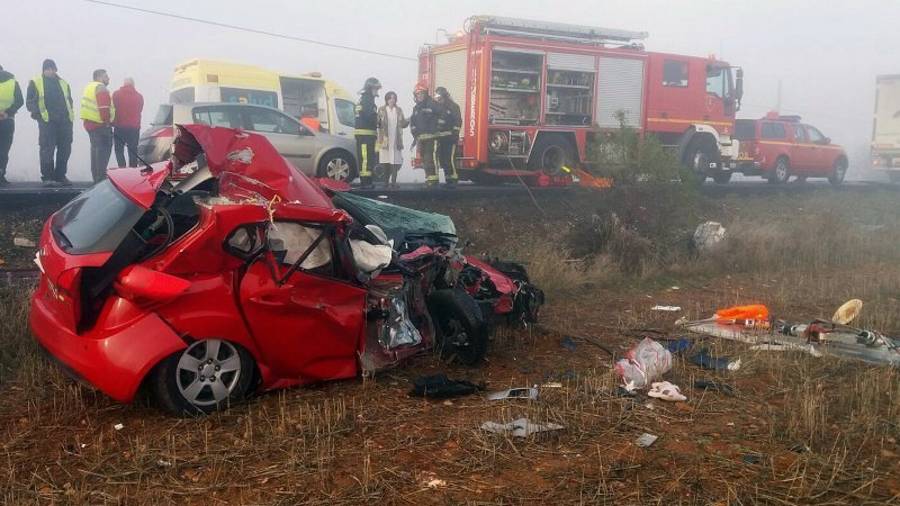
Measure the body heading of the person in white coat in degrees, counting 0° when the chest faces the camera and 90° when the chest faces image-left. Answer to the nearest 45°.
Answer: approximately 0°

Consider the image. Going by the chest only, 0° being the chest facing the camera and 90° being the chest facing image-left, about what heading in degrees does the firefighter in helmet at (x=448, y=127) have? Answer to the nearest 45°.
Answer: approximately 90°

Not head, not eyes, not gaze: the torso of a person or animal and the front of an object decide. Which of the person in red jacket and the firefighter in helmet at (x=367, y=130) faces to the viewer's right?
the firefighter in helmet

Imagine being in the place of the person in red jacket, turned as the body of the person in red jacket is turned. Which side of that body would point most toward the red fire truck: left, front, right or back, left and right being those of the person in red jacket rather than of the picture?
right

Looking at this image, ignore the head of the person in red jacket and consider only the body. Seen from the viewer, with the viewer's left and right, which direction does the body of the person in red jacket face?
facing away from the viewer

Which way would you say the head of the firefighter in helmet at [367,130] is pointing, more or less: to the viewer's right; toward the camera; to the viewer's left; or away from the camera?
to the viewer's right

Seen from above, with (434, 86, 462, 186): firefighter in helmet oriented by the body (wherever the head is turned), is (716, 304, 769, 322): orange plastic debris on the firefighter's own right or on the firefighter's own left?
on the firefighter's own left

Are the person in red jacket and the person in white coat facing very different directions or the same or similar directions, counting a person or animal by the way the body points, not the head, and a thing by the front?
very different directions
